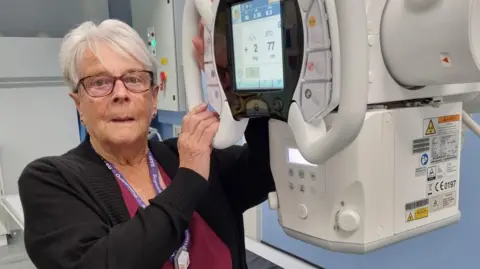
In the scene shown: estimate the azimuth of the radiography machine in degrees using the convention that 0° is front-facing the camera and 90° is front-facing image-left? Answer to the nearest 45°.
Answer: approximately 45°

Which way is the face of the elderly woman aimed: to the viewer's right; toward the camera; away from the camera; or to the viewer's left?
toward the camera

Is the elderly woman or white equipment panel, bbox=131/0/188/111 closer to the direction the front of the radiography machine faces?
the elderly woman

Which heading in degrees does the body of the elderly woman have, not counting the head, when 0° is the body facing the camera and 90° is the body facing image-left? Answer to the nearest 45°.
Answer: approximately 315°

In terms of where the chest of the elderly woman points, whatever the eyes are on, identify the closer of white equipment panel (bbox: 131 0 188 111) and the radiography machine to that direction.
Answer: the radiography machine

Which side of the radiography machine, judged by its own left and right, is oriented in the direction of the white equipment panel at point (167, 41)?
right

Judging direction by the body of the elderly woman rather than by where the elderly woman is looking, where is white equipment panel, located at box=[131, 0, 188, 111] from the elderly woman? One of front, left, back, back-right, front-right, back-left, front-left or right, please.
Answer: back-left

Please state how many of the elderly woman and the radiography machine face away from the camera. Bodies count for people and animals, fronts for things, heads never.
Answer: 0
